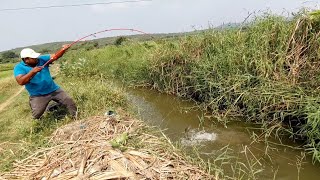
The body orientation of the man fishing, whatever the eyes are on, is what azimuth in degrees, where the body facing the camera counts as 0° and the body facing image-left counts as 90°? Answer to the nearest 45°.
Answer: approximately 315°

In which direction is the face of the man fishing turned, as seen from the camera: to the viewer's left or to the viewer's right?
to the viewer's right
